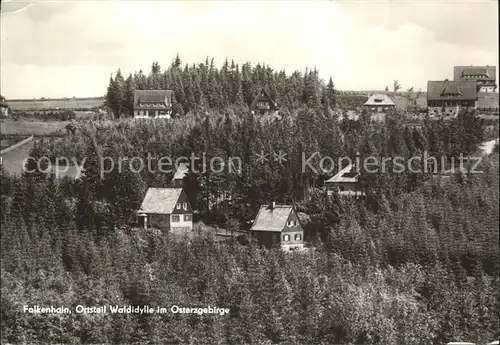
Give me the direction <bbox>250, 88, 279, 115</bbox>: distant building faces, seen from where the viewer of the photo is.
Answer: facing the viewer

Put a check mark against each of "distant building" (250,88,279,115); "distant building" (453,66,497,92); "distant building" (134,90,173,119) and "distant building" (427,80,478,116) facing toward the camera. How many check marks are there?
4

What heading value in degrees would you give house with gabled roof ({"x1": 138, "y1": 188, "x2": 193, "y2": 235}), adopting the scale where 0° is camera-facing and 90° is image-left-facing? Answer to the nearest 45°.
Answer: approximately 315°

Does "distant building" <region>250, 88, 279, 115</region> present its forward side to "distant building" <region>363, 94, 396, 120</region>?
no

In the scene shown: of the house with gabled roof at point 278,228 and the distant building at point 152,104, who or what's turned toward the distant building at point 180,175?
the distant building at point 152,104

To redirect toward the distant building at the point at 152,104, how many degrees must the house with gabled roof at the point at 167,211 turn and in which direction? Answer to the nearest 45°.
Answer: approximately 135° to its left

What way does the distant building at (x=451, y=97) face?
toward the camera

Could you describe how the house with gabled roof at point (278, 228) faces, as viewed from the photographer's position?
facing the viewer and to the right of the viewer

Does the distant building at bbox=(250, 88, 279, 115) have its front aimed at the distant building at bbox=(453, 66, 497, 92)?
no

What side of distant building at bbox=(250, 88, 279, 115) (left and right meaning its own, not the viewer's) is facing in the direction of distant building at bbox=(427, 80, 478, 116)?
left

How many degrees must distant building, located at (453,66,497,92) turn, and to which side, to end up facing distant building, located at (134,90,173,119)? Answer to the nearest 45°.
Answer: approximately 90° to its right

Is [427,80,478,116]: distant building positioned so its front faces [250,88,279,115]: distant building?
no

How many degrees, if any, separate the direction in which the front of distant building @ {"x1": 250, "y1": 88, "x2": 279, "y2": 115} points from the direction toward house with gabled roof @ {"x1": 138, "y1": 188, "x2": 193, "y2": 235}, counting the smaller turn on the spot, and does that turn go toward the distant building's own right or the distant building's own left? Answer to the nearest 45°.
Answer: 0° — it already faces it

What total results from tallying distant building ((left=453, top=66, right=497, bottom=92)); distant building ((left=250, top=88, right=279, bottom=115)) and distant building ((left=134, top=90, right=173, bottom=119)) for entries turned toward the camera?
3
